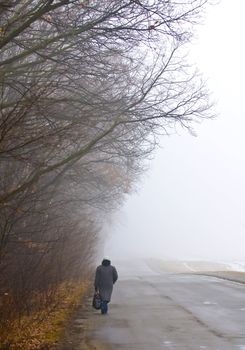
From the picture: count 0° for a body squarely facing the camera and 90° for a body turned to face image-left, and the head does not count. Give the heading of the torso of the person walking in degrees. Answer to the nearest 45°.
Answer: approximately 180°
